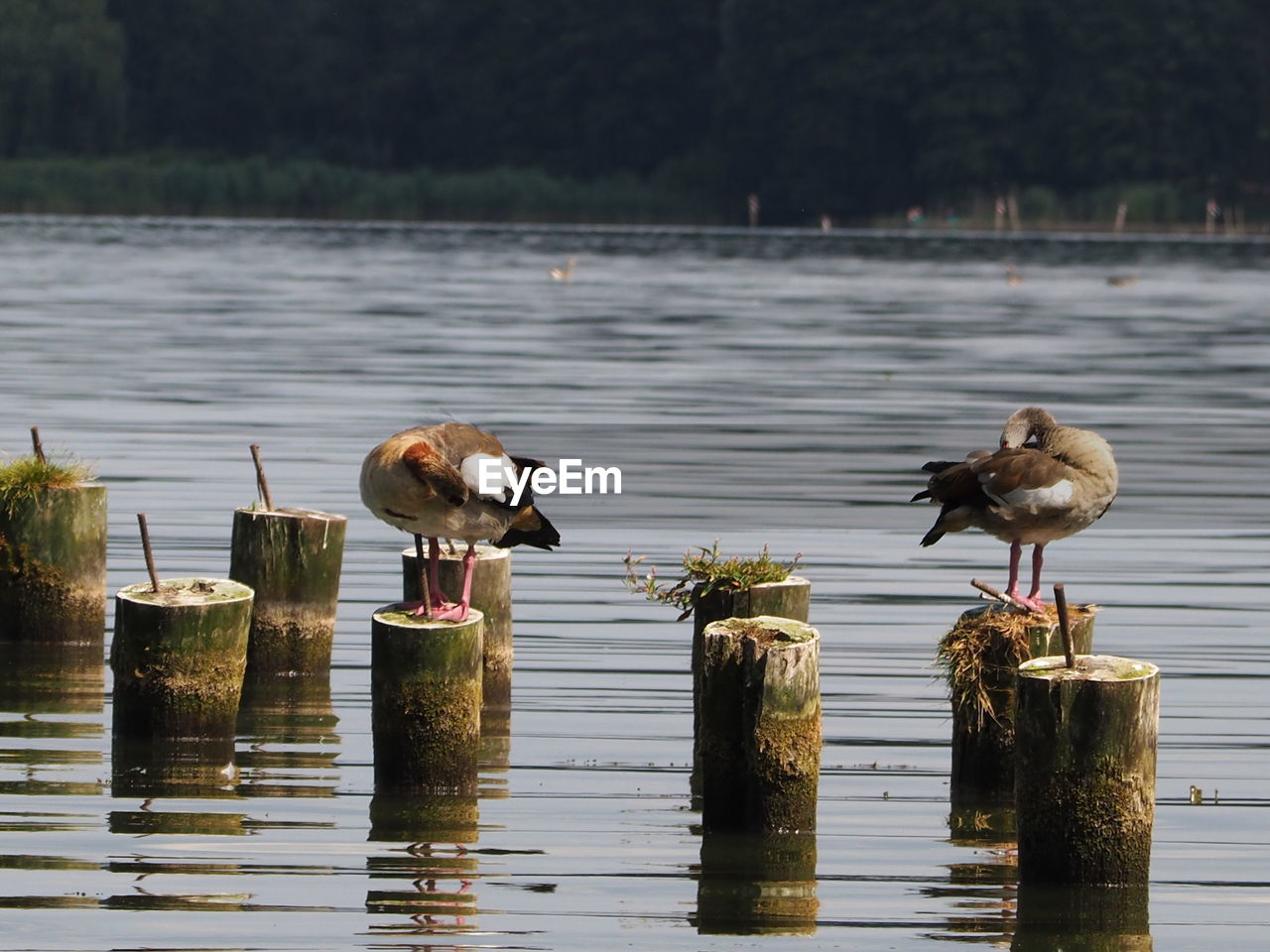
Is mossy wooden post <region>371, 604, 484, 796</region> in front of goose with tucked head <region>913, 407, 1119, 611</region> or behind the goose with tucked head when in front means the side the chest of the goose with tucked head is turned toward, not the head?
behind

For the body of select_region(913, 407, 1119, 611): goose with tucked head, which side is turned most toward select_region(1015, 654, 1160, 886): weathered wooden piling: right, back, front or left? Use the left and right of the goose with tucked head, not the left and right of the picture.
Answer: right

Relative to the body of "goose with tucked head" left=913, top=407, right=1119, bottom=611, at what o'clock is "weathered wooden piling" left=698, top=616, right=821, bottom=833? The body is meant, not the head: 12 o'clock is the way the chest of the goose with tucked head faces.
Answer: The weathered wooden piling is roughly at 5 o'clock from the goose with tucked head.

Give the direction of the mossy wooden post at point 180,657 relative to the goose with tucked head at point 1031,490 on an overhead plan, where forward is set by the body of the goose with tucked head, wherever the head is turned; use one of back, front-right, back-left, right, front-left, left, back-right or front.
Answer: back

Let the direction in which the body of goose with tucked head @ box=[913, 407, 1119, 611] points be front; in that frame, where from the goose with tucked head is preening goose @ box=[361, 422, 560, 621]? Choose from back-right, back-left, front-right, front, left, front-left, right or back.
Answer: back

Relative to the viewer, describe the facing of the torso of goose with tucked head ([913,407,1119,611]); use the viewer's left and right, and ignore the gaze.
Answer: facing to the right of the viewer

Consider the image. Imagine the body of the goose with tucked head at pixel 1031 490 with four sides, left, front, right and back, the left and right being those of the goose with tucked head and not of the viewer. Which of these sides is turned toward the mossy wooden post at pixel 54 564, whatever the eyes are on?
back

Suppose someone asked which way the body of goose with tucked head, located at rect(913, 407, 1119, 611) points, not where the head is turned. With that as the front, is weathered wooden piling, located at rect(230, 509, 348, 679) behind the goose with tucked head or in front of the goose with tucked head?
behind

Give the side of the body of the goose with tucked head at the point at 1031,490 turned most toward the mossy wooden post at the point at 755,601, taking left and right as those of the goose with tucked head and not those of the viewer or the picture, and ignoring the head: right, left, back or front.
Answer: back
